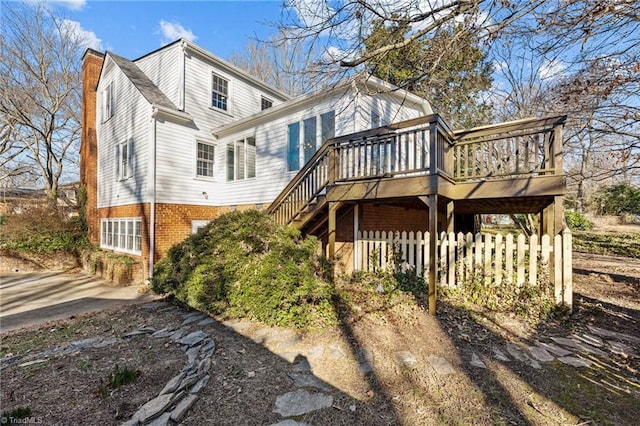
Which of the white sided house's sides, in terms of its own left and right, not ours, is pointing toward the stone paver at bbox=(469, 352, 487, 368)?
back

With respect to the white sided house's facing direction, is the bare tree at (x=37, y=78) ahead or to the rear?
ahead

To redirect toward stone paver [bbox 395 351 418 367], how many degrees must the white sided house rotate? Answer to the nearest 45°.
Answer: approximately 180°

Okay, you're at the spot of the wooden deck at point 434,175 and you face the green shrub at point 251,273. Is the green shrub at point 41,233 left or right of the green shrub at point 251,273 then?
right

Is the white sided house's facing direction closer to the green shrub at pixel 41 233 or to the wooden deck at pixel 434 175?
the green shrub

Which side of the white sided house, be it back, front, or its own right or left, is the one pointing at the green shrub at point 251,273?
back

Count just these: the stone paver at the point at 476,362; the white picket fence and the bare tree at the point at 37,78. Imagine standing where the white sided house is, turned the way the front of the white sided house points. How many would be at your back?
2

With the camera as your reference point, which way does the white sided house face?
facing away from the viewer and to the left of the viewer

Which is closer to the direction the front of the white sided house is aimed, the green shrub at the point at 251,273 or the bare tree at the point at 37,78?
the bare tree

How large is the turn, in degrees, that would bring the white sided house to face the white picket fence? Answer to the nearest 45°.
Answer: approximately 180°

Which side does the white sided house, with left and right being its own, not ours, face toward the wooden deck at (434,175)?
back

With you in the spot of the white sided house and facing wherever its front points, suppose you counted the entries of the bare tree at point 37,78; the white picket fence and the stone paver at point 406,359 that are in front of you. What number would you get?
1
